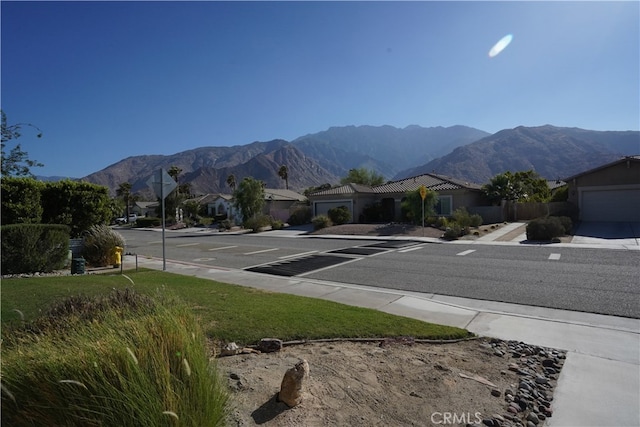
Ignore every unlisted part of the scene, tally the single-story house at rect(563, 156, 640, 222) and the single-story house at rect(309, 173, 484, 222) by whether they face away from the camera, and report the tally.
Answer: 0

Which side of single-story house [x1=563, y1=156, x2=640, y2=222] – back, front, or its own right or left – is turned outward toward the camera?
front

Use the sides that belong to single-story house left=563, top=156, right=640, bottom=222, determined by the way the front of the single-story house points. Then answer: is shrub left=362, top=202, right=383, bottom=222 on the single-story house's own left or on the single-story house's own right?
on the single-story house's own right

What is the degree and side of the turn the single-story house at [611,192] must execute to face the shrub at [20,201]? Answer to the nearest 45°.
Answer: approximately 45° to its right

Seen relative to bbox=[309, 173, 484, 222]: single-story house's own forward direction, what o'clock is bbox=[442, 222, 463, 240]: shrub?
The shrub is roughly at 10 o'clock from the single-story house.

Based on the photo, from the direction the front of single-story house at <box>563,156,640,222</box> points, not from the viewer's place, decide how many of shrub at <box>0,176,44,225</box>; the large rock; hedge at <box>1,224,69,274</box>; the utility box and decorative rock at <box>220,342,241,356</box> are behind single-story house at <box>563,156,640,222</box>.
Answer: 0

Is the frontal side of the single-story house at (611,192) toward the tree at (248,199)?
no

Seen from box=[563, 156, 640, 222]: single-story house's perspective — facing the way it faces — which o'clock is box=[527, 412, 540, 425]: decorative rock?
The decorative rock is roughly at 12 o'clock from the single-story house.

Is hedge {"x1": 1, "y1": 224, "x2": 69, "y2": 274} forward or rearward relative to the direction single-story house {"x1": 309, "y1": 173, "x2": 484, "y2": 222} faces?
forward

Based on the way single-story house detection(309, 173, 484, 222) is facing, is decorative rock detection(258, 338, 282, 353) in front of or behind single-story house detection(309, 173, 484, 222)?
in front

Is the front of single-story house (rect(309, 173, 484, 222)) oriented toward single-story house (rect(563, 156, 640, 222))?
no

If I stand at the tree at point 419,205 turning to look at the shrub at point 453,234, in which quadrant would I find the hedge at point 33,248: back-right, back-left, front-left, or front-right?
front-right

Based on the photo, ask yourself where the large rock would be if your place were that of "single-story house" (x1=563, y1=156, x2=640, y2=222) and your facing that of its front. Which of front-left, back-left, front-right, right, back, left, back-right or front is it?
front

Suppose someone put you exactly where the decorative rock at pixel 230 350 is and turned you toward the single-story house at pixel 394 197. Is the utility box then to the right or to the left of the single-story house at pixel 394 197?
left

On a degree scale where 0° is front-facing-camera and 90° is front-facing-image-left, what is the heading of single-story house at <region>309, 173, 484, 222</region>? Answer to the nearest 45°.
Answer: approximately 45°

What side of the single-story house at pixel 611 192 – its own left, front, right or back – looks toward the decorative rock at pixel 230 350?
front

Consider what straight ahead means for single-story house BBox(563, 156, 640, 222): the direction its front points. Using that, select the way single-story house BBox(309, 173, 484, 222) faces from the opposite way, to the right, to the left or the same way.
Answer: the same way
